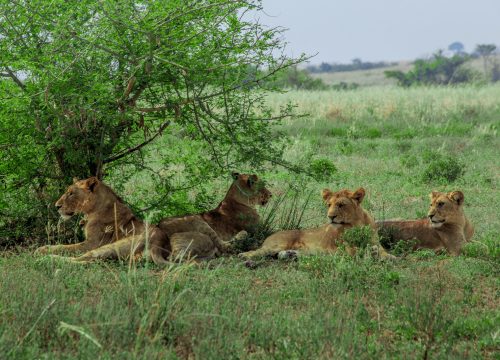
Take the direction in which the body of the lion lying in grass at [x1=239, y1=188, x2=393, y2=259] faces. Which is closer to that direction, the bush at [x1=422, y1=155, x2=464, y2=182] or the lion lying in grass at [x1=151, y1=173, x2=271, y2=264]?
the bush

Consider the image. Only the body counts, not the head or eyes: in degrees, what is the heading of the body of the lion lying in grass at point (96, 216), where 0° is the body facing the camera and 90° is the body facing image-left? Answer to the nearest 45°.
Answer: approximately 90°

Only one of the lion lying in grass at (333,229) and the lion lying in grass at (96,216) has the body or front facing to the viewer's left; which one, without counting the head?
the lion lying in grass at (96,216)

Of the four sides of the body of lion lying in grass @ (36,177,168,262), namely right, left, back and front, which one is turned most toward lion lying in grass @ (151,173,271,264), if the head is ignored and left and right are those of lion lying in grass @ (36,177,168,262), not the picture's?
back

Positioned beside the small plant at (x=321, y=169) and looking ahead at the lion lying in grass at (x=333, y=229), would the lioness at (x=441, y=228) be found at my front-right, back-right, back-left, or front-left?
front-left

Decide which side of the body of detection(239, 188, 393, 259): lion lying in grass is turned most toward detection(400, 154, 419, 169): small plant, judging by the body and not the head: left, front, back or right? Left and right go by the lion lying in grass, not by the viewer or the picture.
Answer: left

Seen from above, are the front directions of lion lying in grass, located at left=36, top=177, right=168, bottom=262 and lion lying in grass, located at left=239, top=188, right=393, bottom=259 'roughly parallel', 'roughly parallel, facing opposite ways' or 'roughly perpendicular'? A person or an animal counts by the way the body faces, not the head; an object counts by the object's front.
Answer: roughly parallel, facing opposite ways

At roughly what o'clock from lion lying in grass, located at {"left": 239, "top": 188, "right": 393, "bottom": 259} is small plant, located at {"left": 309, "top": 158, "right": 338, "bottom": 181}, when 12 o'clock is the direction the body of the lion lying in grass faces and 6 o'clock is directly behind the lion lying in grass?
The small plant is roughly at 9 o'clock from the lion lying in grass.

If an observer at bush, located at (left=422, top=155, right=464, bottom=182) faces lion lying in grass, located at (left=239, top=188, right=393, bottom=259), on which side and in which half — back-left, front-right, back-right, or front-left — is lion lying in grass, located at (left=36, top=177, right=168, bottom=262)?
front-right

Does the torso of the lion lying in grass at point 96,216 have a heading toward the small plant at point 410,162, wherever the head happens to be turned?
no

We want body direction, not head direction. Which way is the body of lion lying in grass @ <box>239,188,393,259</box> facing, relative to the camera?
to the viewer's right

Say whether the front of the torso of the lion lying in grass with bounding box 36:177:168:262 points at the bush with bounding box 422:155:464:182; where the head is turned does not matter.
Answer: no

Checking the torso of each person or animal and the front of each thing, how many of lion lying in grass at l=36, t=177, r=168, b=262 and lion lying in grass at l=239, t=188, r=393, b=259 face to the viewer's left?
1

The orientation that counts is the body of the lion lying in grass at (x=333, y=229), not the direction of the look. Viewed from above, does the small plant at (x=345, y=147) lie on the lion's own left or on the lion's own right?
on the lion's own left

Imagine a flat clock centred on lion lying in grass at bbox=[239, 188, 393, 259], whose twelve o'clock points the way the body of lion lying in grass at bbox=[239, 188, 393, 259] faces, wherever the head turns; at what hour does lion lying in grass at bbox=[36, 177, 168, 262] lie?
lion lying in grass at bbox=[36, 177, 168, 262] is roughly at 6 o'clock from lion lying in grass at bbox=[239, 188, 393, 259].
